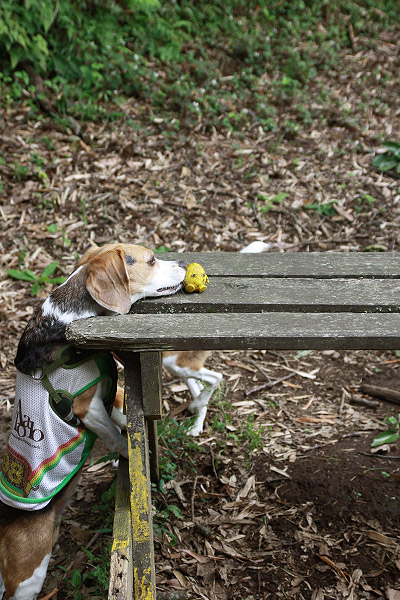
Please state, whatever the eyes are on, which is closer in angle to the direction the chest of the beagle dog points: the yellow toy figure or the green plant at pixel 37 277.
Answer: the yellow toy figure

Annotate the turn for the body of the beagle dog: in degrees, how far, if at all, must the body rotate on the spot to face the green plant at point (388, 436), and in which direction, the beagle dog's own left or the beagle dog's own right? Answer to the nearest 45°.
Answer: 0° — it already faces it

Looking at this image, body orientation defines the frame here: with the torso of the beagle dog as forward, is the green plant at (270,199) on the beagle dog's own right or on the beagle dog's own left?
on the beagle dog's own left

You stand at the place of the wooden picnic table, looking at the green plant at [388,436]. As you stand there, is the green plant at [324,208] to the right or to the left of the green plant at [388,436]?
left

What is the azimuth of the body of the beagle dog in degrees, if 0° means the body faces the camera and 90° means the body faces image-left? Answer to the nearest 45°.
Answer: approximately 270°

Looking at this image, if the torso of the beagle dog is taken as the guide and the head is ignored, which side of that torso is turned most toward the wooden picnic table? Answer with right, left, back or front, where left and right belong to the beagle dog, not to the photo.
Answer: front

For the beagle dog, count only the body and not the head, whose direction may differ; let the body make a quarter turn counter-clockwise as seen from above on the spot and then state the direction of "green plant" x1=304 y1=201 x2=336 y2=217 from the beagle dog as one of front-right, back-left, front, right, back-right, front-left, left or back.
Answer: front-right
